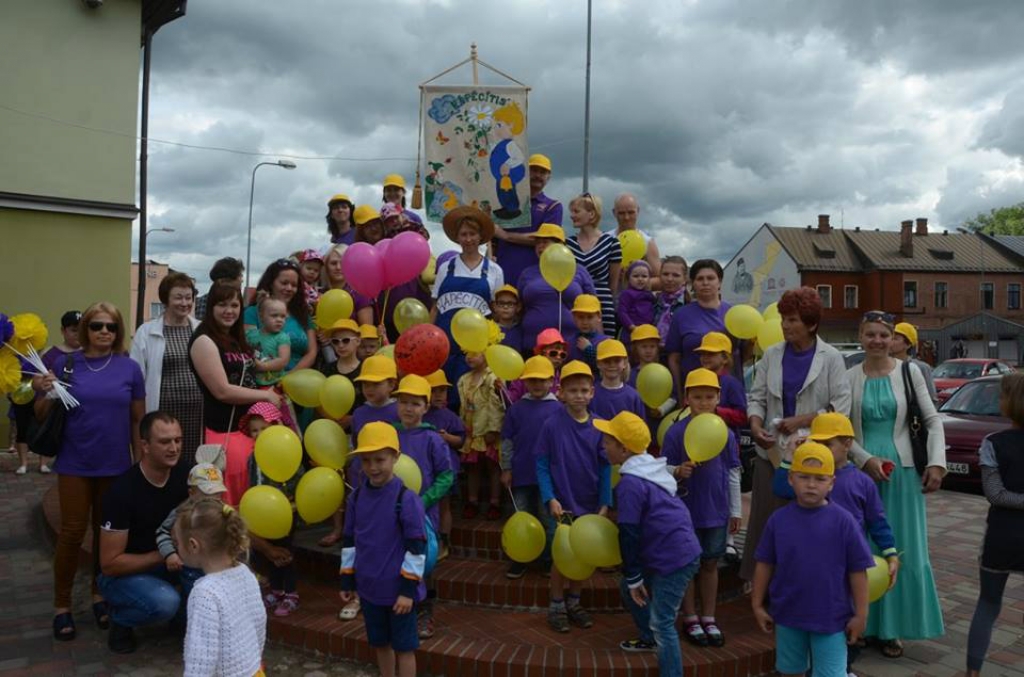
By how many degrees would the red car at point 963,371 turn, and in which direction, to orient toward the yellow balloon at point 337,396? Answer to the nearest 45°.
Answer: approximately 45° to its left

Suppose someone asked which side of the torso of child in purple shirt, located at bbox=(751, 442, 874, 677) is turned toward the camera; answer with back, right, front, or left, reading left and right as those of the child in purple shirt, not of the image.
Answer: front

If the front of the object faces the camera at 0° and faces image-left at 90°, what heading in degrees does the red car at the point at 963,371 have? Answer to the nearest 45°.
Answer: approximately 45°

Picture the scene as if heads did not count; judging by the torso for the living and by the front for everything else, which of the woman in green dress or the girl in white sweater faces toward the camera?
the woman in green dress

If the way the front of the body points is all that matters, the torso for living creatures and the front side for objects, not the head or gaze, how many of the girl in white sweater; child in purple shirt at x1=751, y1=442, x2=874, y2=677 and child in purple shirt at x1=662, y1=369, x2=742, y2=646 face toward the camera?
2

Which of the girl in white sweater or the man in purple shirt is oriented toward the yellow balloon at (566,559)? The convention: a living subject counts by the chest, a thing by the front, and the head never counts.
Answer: the man in purple shirt

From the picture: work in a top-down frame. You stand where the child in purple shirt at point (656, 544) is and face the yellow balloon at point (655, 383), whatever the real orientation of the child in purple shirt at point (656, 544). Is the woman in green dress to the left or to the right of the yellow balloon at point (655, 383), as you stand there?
right

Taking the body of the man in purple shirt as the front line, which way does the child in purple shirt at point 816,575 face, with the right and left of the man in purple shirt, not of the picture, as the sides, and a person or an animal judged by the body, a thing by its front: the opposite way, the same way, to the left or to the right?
the same way

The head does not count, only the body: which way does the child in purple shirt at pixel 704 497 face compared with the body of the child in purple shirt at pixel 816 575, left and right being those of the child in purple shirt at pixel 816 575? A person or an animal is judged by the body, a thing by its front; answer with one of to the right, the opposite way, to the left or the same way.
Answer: the same way

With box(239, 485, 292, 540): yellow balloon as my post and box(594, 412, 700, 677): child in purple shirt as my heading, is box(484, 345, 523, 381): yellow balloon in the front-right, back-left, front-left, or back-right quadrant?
front-left

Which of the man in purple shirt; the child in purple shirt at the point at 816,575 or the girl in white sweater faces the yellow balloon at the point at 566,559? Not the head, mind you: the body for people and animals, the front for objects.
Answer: the man in purple shirt

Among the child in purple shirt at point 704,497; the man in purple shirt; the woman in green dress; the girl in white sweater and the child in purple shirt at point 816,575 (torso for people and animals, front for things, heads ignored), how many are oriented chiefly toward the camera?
4

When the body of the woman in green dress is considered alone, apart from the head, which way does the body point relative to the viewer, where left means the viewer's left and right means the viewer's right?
facing the viewer

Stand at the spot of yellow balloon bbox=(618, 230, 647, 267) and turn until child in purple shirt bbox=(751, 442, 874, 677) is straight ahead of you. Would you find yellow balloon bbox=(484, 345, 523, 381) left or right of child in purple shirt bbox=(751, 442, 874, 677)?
right

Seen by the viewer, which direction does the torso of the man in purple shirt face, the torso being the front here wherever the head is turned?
toward the camera

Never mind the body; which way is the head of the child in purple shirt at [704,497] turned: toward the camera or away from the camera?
toward the camera
